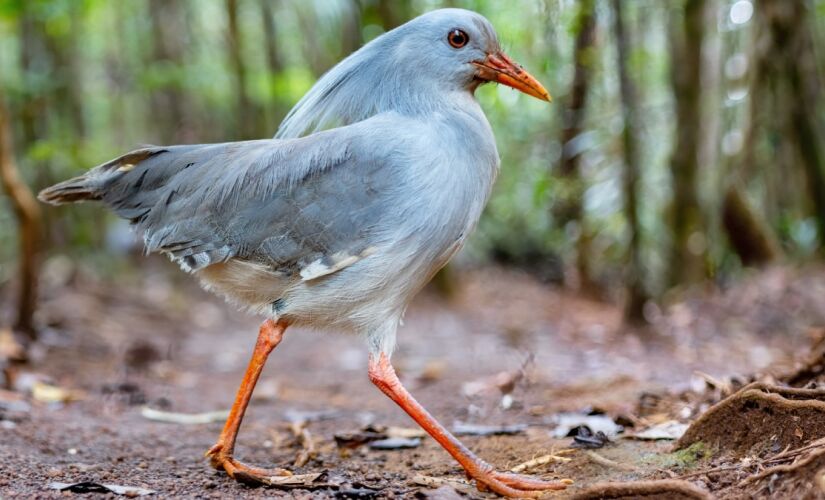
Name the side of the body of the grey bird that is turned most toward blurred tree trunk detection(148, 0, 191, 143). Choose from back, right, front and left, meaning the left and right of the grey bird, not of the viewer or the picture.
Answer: left

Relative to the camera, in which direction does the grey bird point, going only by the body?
to the viewer's right

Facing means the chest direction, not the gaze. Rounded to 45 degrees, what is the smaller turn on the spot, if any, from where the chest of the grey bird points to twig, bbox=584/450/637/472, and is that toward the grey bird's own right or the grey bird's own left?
approximately 45° to the grey bird's own right

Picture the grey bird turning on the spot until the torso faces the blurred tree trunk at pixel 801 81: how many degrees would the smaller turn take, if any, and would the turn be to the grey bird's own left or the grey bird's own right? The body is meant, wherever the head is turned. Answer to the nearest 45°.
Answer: approximately 45° to the grey bird's own left

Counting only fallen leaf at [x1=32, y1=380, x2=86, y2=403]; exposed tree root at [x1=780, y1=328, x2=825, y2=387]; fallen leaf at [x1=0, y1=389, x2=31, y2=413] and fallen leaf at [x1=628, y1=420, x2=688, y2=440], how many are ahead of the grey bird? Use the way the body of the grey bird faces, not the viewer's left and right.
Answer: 2

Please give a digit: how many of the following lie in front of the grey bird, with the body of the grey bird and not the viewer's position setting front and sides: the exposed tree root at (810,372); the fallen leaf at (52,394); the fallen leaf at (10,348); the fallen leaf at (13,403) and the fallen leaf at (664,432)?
2

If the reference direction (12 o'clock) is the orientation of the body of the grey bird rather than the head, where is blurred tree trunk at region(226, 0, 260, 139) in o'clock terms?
The blurred tree trunk is roughly at 9 o'clock from the grey bird.

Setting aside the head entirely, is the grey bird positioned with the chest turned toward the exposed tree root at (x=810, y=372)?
yes

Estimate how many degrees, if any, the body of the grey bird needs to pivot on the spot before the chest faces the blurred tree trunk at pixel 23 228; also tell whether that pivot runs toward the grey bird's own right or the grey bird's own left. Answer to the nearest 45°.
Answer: approximately 135° to the grey bird's own left

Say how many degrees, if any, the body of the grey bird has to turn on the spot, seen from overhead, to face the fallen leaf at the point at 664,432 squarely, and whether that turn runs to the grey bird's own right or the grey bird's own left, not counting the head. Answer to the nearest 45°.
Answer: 0° — it already faces it

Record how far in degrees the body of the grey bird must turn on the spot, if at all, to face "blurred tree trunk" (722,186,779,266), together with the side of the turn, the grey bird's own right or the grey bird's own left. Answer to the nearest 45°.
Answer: approximately 45° to the grey bird's own left
